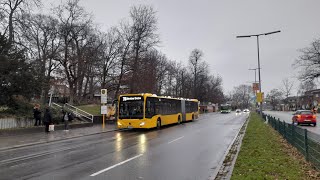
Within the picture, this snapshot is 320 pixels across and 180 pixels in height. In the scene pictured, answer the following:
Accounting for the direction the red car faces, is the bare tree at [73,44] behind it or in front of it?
in front

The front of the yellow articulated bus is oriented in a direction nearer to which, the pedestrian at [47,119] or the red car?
the pedestrian

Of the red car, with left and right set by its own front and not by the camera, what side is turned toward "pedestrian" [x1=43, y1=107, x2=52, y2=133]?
left

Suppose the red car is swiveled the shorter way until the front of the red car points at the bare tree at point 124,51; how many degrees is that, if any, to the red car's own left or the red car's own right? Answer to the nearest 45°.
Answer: approximately 45° to the red car's own left

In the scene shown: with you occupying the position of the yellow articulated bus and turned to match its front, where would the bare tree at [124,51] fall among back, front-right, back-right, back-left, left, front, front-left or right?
back-right

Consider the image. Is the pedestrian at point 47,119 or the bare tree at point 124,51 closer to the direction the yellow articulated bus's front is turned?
the pedestrian

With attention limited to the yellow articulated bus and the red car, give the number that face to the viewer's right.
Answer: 0
